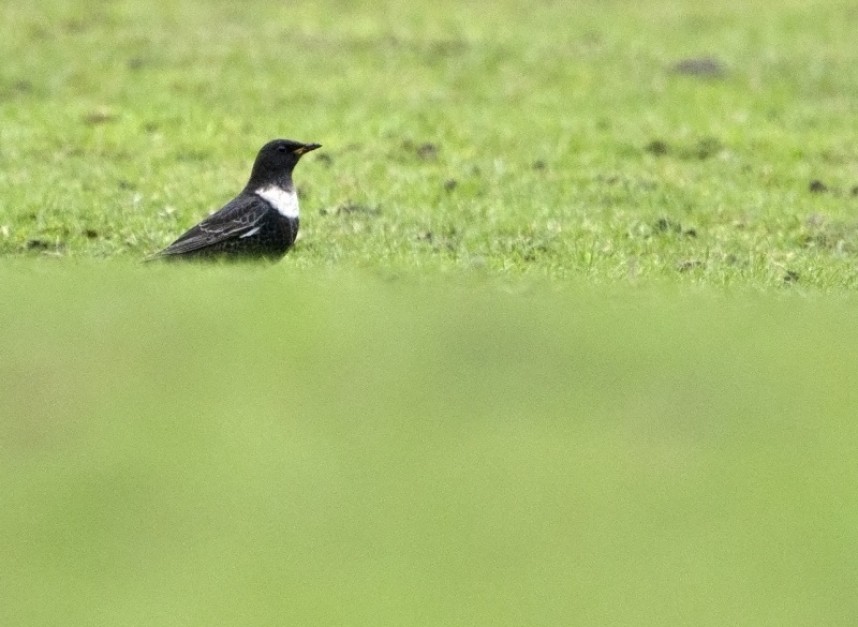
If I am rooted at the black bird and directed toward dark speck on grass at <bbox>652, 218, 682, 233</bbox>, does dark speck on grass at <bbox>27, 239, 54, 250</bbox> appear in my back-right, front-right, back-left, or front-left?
back-left

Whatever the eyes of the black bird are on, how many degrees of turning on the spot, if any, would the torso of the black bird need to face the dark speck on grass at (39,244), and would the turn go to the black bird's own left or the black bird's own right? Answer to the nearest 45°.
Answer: approximately 135° to the black bird's own left

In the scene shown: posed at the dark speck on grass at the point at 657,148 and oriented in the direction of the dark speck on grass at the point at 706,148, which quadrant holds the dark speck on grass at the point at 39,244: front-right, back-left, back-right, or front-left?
back-right

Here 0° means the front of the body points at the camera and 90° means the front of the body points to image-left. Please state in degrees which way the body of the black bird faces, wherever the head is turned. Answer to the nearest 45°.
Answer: approximately 270°

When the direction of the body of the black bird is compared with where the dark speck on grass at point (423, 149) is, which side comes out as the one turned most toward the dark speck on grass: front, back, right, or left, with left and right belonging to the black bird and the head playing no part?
left

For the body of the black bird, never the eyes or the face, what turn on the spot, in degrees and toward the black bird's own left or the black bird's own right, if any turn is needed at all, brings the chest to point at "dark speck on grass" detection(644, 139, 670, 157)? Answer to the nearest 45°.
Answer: approximately 45° to the black bird's own left

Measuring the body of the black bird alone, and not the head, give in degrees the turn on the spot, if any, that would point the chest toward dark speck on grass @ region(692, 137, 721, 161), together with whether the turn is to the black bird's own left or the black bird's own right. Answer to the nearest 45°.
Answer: approximately 45° to the black bird's own left
